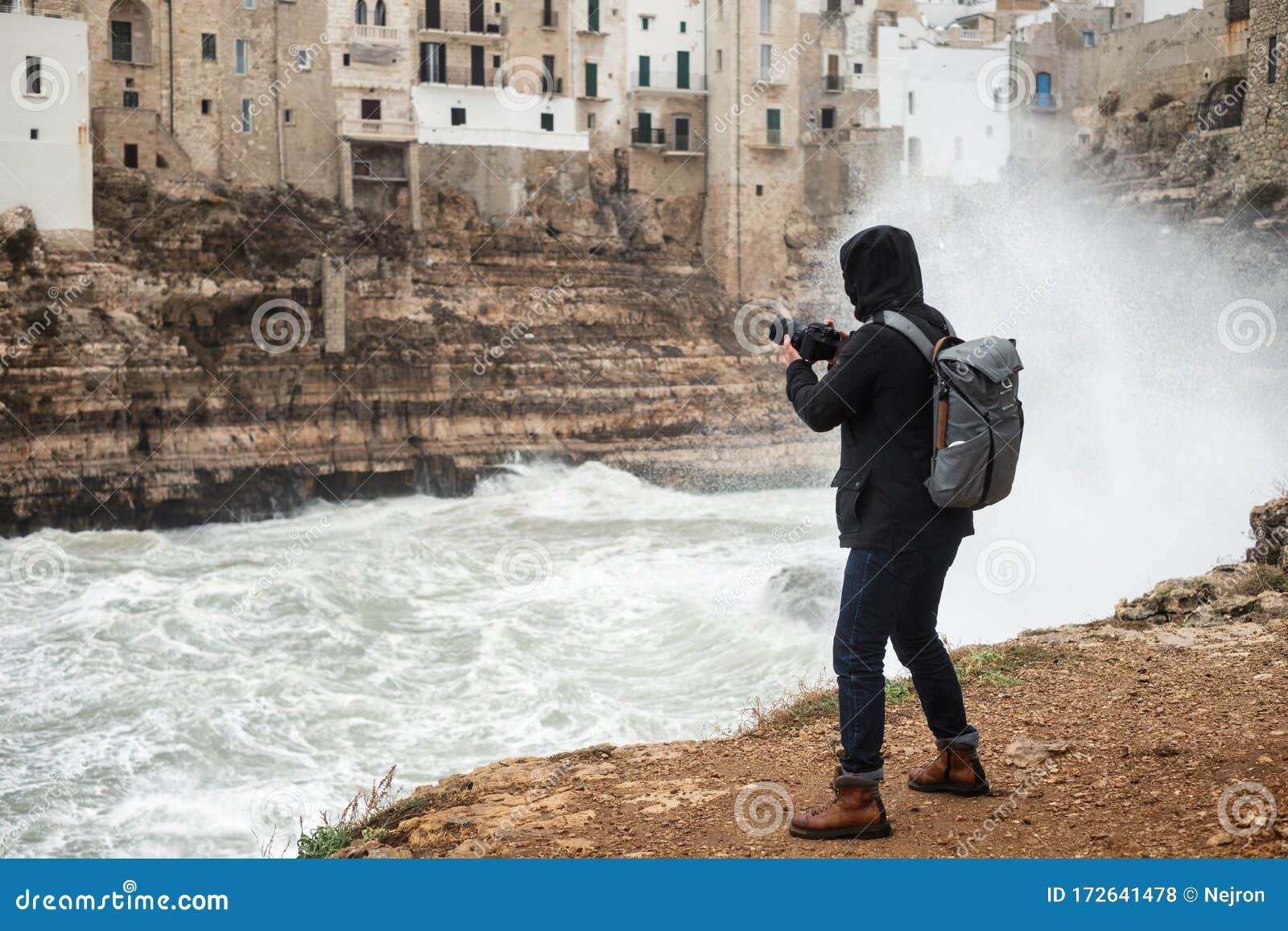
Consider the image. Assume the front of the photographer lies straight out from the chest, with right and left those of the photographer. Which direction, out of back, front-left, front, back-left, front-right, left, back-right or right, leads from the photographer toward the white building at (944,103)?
right

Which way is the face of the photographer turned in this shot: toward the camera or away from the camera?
away from the camera

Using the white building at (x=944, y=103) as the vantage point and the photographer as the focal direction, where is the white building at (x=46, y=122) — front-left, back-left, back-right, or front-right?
front-right

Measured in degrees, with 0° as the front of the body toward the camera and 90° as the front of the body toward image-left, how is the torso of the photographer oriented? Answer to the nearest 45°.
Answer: approximately 90°
